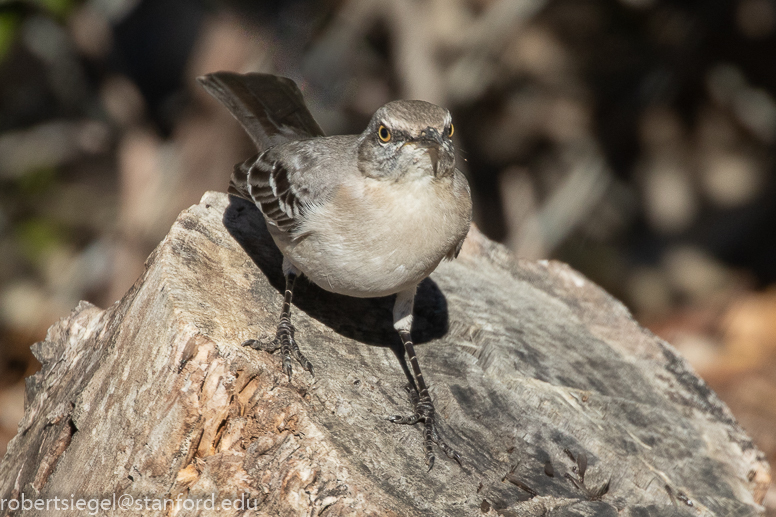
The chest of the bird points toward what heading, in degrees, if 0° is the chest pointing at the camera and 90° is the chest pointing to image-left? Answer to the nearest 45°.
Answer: approximately 315°
